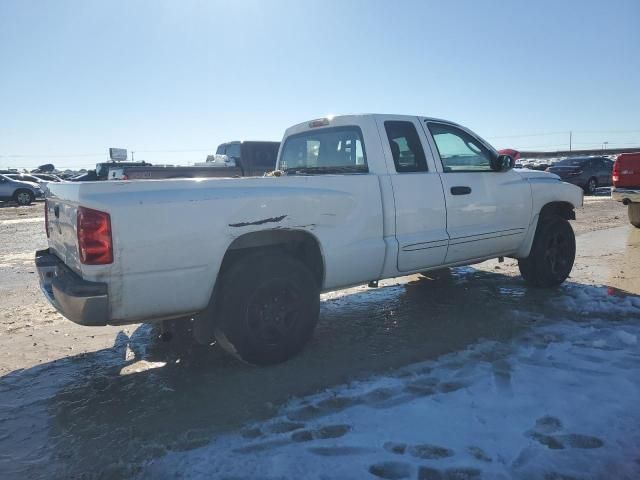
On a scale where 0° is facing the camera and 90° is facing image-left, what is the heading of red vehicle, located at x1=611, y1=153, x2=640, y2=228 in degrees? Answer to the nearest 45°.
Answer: approximately 180°

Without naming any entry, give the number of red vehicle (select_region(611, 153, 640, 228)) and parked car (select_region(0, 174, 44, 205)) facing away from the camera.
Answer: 1

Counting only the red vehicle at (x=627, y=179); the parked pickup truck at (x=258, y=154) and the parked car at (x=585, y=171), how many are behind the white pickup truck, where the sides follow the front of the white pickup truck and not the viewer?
0

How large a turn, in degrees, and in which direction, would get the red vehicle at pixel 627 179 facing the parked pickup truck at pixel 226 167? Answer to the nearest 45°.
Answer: approximately 90° to its left

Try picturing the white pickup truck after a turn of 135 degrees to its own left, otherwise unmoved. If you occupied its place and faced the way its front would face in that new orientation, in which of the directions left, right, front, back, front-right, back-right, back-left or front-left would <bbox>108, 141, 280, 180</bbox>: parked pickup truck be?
right

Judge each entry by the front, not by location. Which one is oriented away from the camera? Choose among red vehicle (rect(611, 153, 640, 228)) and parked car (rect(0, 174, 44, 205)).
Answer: the red vehicle

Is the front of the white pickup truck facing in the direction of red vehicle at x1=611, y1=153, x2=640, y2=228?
yes

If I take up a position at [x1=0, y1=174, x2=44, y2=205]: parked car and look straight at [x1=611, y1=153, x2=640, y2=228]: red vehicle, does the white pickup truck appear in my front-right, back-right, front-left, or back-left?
front-right

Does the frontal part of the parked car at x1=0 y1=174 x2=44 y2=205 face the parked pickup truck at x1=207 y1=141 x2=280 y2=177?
no

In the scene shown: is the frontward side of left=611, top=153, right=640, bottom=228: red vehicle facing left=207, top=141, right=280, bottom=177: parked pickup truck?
no

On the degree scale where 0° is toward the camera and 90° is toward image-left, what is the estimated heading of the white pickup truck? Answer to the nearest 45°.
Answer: approximately 225°

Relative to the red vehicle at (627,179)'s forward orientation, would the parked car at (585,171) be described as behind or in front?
in front

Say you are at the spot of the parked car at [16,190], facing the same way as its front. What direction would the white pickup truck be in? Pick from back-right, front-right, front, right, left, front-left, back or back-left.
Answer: right
